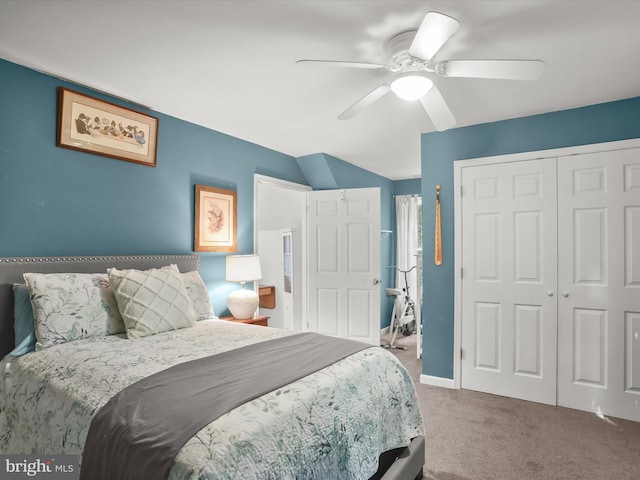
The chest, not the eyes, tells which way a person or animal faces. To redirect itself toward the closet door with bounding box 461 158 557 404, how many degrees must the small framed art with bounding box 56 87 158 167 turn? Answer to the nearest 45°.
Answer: approximately 45° to its left

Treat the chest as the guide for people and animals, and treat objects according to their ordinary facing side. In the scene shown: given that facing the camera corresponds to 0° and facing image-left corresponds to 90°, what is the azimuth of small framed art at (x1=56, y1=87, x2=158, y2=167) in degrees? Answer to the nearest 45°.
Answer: approximately 315°

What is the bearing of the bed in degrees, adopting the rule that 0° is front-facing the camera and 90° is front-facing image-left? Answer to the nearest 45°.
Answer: approximately 315°

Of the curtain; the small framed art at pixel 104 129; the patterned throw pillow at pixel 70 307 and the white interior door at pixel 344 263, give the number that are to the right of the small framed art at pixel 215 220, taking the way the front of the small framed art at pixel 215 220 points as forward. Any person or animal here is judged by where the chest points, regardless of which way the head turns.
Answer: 2

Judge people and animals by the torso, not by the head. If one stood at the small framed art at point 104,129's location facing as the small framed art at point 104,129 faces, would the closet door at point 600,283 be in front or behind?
in front

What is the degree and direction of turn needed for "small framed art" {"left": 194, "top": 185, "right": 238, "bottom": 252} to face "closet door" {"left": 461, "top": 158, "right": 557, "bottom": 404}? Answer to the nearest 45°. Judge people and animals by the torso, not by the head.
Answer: approximately 45° to its left

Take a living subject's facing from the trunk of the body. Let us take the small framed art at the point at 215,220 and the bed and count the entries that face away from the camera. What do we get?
0

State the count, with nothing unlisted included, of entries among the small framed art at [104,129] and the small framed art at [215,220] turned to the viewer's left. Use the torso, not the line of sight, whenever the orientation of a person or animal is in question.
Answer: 0

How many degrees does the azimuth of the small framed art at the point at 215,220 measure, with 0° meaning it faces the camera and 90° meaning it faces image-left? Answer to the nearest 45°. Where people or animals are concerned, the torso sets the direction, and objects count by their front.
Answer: approximately 315°

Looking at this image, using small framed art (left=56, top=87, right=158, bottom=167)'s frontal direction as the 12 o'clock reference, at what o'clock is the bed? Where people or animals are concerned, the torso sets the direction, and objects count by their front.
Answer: The bed is roughly at 1 o'clock from the small framed art.

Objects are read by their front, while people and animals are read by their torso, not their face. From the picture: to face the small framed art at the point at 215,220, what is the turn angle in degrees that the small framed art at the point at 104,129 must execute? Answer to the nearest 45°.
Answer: approximately 90° to its left

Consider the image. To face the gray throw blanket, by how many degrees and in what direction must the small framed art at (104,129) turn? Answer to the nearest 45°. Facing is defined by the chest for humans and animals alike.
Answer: approximately 45° to its right
